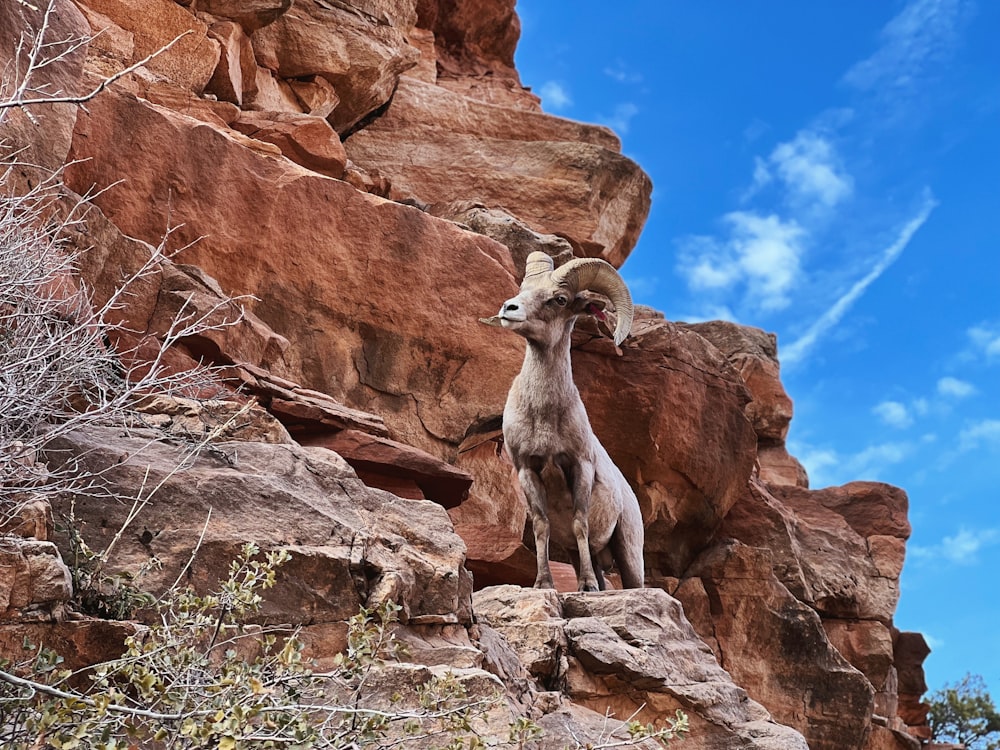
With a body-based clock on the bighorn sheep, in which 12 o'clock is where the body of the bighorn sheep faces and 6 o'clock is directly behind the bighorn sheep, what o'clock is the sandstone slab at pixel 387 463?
The sandstone slab is roughly at 1 o'clock from the bighorn sheep.

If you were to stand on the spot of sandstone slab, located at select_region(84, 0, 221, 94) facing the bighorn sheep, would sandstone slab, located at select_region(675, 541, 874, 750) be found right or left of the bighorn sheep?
left

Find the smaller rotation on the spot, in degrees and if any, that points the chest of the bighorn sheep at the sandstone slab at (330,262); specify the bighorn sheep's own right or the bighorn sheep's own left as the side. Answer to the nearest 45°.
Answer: approximately 90° to the bighorn sheep's own right

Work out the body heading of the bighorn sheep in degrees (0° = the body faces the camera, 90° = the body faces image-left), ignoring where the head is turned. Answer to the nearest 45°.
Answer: approximately 45°

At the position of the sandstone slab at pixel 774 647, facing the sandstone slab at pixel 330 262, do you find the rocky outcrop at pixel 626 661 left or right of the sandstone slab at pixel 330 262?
left
